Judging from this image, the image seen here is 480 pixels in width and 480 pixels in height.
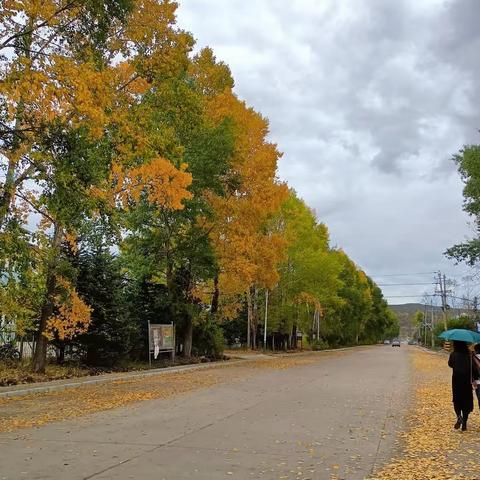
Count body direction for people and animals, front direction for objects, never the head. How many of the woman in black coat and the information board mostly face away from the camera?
1

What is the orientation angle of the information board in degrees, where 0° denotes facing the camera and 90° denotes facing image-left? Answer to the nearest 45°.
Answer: approximately 315°

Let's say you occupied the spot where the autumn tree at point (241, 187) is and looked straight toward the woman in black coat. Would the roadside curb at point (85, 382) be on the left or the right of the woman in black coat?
right

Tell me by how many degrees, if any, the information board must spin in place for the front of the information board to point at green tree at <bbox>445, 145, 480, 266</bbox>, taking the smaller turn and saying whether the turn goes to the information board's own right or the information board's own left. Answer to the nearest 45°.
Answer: approximately 45° to the information board's own left

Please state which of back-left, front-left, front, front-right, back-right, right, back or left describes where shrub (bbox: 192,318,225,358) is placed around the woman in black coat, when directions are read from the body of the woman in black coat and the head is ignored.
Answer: front-left

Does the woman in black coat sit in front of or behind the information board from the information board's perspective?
in front

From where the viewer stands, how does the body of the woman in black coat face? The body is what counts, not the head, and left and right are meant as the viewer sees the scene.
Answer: facing away from the viewer

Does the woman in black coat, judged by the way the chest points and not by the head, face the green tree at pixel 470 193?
yes

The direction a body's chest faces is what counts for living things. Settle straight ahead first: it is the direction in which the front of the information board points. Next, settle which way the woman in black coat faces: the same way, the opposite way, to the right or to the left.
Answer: to the left

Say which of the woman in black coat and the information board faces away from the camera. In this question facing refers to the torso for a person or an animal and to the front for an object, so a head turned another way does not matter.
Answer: the woman in black coat

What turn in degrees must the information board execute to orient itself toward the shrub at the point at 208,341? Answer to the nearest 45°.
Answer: approximately 90° to its left
